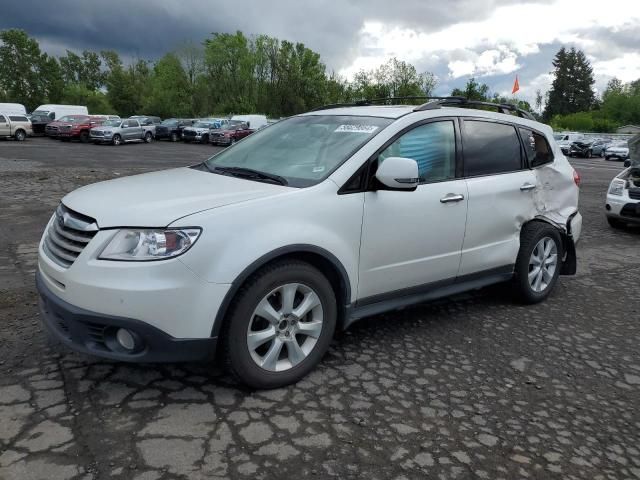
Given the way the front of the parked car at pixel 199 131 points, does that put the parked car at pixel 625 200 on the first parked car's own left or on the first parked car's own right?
on the first parked car's own left

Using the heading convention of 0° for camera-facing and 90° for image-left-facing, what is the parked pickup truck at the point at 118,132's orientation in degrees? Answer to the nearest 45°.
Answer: approximately 45°

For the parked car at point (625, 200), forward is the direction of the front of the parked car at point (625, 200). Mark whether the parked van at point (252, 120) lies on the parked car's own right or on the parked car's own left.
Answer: on the parked car's own right

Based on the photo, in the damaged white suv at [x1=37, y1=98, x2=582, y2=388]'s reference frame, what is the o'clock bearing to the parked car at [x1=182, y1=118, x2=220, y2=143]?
The parked car is roughly at 4 o'clock from the damaged white suv.

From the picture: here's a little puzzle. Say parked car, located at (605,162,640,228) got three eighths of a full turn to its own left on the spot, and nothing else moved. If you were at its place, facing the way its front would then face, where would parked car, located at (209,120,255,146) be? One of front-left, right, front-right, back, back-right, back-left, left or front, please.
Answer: back-left

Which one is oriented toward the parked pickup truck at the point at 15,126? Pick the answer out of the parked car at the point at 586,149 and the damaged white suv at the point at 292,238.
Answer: the parked car at the point at 586,149

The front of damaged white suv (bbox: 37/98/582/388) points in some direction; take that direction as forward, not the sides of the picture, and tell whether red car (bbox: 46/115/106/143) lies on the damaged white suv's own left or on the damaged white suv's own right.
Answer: on the damaged white suv's own right

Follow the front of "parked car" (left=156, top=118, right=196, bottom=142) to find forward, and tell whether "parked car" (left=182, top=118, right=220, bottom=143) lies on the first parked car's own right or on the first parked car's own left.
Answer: on the first parked car's own left

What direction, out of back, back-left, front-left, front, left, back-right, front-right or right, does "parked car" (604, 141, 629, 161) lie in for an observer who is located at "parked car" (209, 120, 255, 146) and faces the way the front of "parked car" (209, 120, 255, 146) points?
back-left

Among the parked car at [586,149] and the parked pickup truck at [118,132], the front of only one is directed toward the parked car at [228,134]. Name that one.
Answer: the parked car at [586,149]
